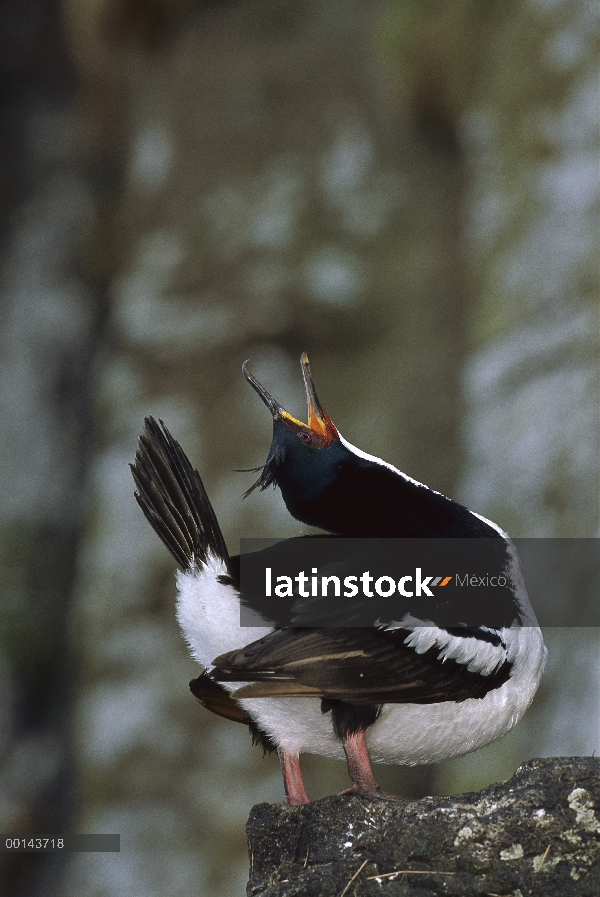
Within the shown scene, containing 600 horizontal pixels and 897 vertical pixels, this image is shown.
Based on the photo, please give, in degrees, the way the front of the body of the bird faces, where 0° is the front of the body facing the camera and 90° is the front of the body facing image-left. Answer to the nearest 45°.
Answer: approximately 270°
